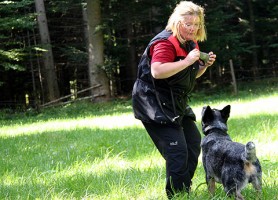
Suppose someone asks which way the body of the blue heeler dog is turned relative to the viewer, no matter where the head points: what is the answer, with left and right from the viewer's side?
facing away from the viewer and to the left of the viewer

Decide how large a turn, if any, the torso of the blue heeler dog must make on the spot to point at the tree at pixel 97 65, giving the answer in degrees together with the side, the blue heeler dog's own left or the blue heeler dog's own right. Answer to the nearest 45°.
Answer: approximately 45° to the blue heeler dog's own right

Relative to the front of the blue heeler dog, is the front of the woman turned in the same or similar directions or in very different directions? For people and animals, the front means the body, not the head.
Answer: very different directions

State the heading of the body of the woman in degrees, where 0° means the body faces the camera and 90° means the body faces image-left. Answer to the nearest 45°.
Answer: approximately 315°
